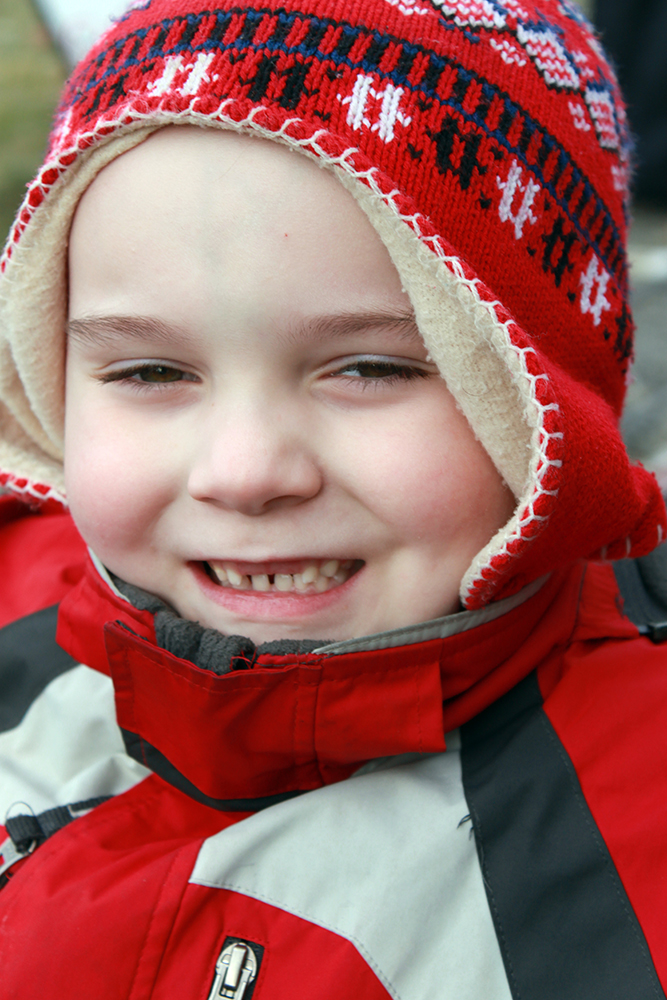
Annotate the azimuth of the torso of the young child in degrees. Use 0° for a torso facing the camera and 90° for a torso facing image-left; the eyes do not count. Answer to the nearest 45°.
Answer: approximately 45°
